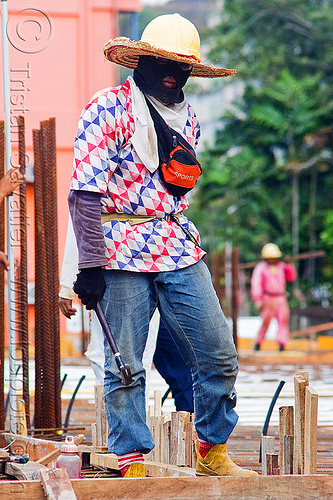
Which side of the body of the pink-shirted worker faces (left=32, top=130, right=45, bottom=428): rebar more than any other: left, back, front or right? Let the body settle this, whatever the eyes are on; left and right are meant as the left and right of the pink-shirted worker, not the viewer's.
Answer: front

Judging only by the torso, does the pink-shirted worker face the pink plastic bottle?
yes

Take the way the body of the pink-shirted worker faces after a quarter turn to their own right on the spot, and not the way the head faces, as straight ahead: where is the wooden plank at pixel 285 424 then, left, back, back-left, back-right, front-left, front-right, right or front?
left

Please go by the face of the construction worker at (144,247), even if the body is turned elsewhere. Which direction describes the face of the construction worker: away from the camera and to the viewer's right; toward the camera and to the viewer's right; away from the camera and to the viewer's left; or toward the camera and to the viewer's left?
toward the camera and to the viewer's right

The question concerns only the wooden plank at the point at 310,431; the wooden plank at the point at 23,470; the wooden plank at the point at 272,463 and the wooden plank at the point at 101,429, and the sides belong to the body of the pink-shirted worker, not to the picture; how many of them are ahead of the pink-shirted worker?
4

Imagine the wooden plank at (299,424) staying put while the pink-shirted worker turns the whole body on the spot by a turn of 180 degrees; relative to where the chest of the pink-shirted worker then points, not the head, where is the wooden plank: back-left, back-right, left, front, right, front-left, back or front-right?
back

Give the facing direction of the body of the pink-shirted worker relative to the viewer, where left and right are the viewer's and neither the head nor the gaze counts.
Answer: facing the viewer

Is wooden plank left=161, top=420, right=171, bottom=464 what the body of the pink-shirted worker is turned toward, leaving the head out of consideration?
yes

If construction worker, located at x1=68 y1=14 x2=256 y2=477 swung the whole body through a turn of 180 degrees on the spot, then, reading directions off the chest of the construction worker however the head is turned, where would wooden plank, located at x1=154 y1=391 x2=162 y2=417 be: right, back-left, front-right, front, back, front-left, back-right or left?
front-right

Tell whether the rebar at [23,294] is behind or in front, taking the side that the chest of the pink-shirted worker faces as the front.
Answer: in front

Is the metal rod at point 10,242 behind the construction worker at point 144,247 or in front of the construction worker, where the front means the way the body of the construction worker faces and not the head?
behind

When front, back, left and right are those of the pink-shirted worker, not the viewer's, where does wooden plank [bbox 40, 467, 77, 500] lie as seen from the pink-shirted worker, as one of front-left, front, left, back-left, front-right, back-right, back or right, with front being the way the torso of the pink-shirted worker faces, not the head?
front

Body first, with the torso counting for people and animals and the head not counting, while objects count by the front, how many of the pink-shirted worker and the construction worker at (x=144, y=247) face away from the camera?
0

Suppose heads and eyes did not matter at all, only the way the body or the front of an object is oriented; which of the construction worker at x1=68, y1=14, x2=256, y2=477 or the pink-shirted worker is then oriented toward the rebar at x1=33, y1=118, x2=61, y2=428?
the pink-shirted worker

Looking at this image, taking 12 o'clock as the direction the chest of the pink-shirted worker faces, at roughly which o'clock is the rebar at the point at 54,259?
The rebar is roughly at 12 o'clock from the pink-shirted worker.

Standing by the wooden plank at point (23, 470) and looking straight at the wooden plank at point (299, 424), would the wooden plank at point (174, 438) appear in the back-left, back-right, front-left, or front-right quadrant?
front-left

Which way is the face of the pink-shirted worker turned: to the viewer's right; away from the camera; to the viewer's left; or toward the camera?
toward the camera

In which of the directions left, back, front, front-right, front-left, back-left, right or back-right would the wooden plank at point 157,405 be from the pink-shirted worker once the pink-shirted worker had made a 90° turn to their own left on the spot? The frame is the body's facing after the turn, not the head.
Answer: right
